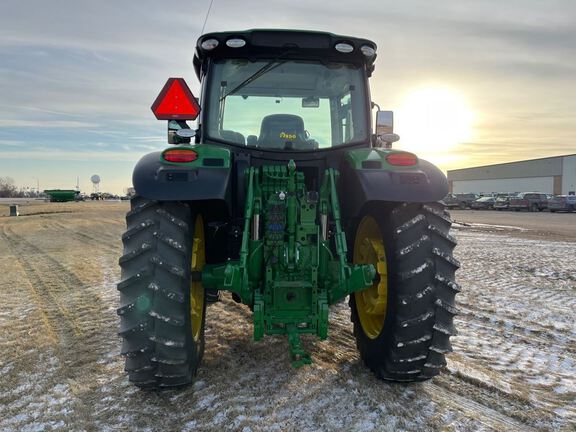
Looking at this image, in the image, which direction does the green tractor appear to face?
away from the camera

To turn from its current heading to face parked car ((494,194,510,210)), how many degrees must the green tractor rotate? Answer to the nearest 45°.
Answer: approximately 45° to its right

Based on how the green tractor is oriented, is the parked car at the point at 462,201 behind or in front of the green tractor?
in front

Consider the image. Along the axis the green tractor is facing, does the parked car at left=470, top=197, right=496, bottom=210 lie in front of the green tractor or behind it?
in front

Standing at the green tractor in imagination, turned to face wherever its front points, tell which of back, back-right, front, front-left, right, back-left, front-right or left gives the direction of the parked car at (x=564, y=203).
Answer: front-right

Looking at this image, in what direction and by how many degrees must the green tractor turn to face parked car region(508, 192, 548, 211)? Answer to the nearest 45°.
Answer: approximately 45° to its right
